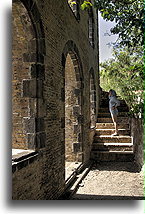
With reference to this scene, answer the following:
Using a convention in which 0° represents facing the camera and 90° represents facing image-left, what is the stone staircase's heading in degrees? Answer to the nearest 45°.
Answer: approximately 0°

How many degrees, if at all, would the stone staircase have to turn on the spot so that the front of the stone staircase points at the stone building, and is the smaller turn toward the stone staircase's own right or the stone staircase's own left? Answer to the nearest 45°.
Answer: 0° — it already faces it
